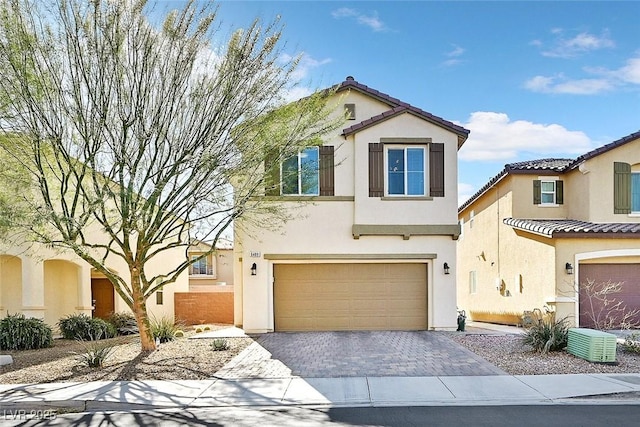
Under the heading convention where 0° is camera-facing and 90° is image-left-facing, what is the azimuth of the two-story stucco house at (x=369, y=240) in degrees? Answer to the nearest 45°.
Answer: approximately 0°

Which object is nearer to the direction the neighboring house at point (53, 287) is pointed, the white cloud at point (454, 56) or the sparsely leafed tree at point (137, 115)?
the sparsely leafed tree

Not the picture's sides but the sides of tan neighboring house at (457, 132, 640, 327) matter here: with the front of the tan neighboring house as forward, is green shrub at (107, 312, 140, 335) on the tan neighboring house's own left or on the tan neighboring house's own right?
on the tan neighboring house's own right

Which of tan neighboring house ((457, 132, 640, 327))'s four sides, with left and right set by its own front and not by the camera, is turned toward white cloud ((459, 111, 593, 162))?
back

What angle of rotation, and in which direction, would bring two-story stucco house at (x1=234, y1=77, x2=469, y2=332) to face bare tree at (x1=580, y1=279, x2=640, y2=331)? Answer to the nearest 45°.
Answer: approximately 90° to its left

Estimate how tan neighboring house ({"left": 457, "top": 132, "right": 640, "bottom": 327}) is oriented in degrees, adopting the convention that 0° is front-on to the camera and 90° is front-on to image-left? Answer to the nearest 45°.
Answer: approximately 0°

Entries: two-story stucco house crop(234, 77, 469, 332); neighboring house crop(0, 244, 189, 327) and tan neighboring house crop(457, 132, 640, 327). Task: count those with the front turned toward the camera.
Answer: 3
